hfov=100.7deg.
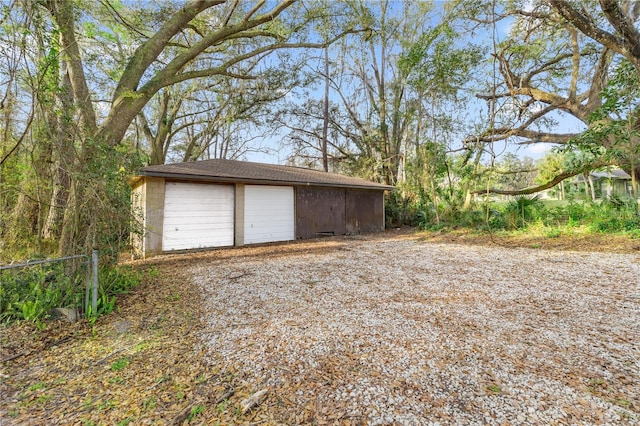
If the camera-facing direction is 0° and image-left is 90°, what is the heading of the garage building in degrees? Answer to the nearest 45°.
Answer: approximately 315°

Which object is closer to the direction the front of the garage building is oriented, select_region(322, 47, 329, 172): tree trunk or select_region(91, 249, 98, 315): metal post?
the metal post

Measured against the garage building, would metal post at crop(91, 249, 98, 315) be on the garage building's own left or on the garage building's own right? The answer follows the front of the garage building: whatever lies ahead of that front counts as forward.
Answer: on the garage building's own right

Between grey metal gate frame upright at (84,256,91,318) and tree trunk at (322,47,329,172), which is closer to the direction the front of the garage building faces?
the grey metal gate frame upright

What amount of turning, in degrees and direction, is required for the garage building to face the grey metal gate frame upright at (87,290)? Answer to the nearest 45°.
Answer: approximately 45° to its right
